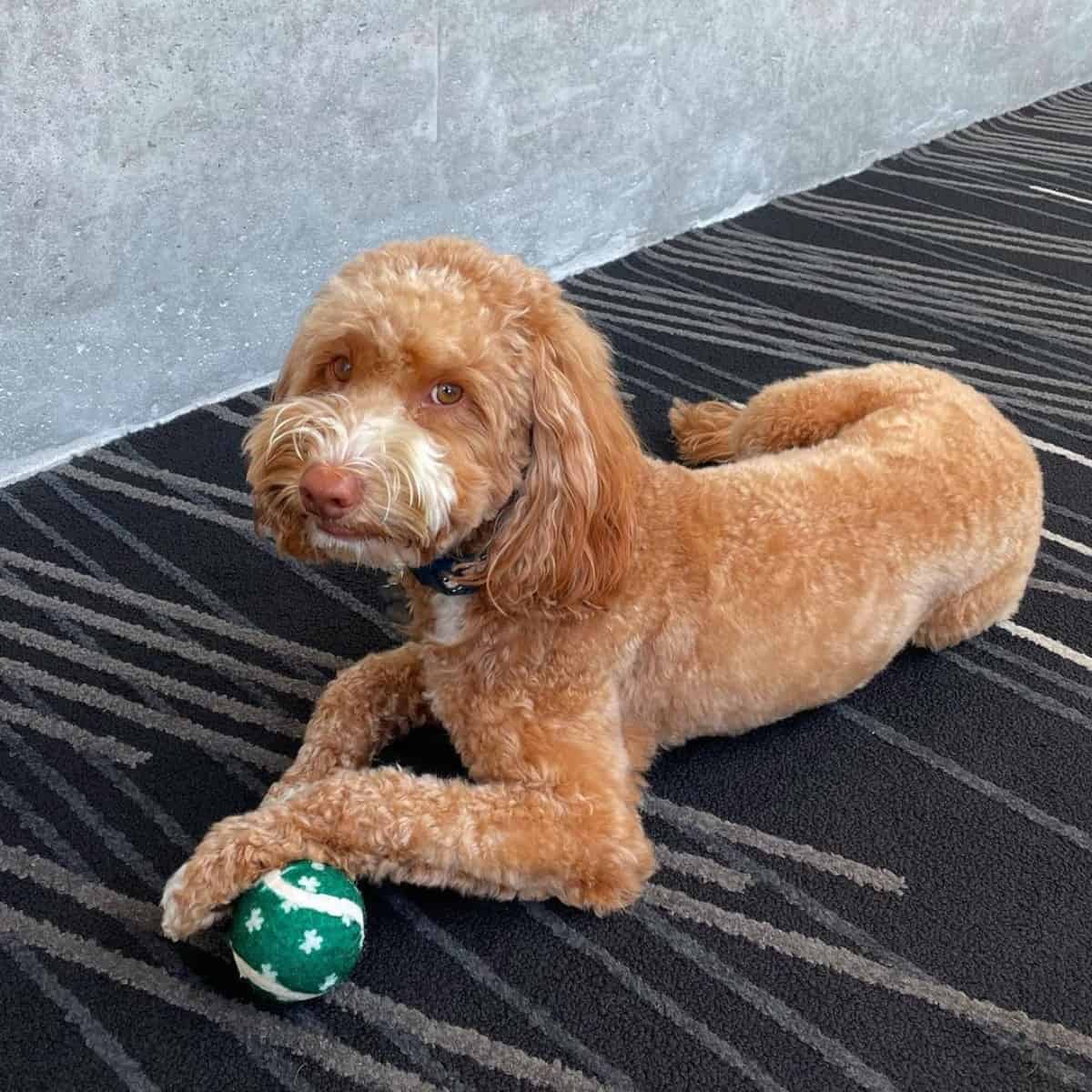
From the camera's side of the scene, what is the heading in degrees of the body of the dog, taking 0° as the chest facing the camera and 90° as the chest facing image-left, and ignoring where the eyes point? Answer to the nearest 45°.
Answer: approximately 45°
